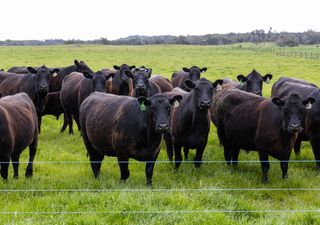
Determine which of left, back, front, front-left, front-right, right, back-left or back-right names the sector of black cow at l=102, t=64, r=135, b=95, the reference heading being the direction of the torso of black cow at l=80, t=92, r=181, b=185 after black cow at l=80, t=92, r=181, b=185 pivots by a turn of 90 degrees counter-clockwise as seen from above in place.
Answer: front-left

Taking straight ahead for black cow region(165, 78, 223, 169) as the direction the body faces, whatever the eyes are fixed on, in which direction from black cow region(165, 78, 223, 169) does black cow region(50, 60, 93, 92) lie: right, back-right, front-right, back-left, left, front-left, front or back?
back

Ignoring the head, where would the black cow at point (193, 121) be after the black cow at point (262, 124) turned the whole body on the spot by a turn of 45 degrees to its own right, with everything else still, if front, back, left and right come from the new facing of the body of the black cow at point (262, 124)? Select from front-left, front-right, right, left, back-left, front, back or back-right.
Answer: right

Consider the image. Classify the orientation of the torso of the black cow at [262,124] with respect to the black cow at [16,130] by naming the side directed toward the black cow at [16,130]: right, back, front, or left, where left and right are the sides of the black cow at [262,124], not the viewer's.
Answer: right

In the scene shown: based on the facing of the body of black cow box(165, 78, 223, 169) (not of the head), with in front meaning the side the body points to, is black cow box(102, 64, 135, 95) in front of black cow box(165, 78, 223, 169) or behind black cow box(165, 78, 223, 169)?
behind

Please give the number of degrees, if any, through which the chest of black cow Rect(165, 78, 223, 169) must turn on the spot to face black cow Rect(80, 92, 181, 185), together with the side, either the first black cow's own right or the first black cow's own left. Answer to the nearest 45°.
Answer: approximately 90° to the first black cow's own right

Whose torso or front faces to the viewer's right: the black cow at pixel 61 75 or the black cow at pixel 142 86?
the black cow at pixel 61 75

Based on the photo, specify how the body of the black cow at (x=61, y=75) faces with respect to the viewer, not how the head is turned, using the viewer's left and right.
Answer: facing to the right of the viewer

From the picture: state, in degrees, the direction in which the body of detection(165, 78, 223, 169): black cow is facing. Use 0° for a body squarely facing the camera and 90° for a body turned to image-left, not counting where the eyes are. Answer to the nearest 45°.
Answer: approximately 315°

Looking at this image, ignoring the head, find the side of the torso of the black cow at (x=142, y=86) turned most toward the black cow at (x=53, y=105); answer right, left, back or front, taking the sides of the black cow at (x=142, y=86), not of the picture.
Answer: right

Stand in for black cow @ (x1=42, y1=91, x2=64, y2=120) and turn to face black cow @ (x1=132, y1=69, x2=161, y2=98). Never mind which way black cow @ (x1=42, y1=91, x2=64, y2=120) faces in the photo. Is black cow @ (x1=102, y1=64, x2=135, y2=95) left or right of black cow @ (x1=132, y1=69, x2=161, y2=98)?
left

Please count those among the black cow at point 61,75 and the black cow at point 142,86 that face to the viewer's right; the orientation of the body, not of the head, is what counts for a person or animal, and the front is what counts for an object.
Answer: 1
